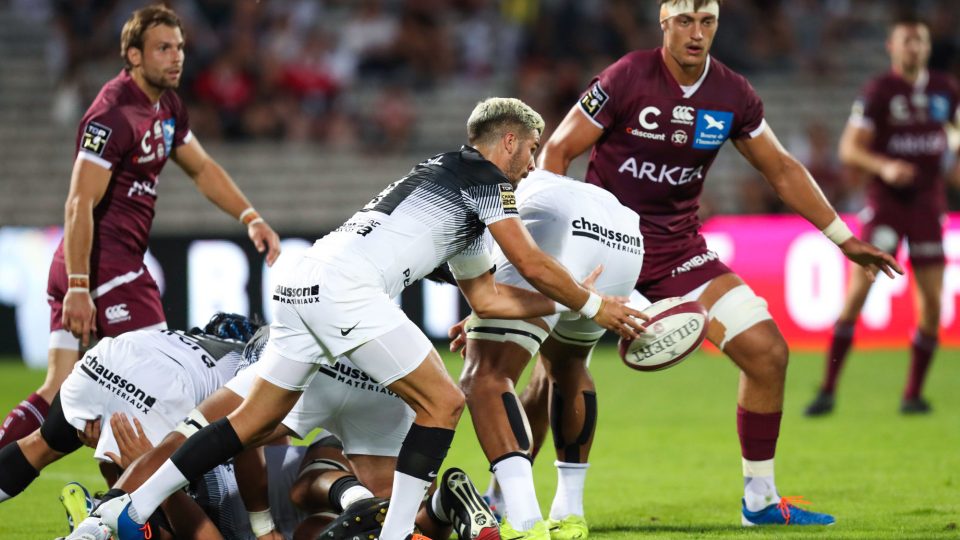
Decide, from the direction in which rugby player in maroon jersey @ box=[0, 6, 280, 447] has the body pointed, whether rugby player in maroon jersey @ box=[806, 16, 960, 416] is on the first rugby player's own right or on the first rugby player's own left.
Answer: on the first rugby player's own left

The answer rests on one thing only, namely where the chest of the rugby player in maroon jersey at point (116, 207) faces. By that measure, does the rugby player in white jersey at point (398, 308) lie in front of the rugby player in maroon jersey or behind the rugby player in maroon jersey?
in front

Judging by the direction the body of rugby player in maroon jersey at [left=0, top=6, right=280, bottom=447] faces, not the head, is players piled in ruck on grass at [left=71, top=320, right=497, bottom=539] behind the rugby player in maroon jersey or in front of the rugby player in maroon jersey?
in front

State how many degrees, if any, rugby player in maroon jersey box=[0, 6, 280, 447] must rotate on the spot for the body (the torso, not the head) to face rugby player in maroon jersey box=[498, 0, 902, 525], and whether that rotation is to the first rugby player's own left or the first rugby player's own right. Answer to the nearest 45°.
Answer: approximately 45° to the first rugby player's own left

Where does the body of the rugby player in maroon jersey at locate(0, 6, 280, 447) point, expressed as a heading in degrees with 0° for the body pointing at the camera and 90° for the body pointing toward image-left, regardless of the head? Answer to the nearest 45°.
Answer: approximately 315°

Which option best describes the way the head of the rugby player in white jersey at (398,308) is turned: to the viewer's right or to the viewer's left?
to the viewer's right
